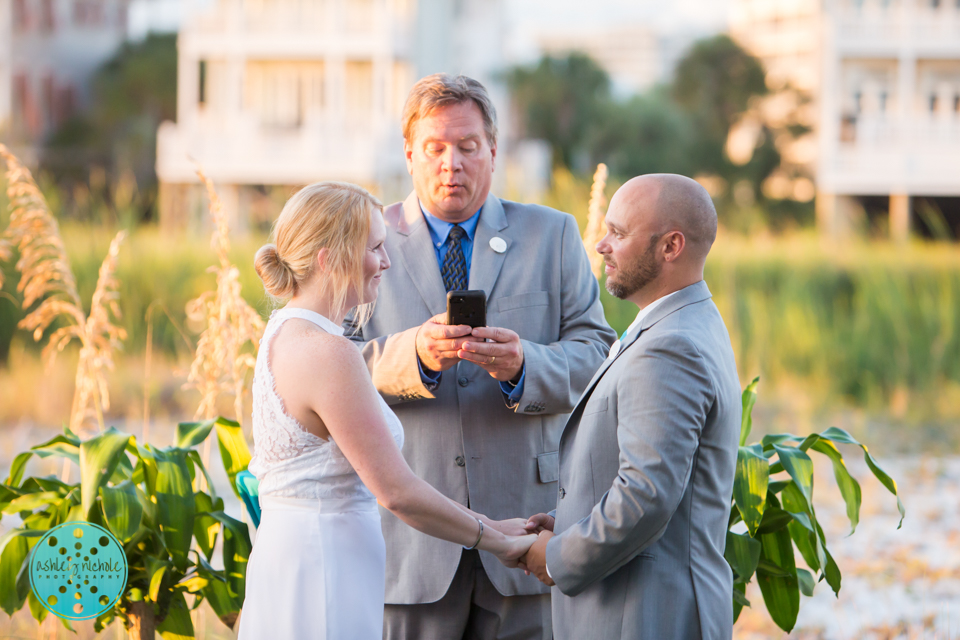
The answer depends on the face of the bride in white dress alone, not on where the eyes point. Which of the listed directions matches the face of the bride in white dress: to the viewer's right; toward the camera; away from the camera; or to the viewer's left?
to the viewer's right

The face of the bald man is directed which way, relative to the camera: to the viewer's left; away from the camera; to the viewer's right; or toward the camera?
to the viewer's left

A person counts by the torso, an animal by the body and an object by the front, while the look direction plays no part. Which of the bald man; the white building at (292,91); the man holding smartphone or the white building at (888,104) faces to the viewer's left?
the bald man

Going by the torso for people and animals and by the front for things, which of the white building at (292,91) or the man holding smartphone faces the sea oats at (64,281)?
the white building

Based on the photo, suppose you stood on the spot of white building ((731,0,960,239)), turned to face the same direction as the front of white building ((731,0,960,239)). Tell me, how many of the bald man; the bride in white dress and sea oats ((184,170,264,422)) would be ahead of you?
3

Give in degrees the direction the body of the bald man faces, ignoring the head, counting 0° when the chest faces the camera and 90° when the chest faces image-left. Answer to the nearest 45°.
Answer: approximately 90°

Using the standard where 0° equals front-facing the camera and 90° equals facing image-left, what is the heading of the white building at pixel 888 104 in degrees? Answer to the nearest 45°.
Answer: approximately 0°
